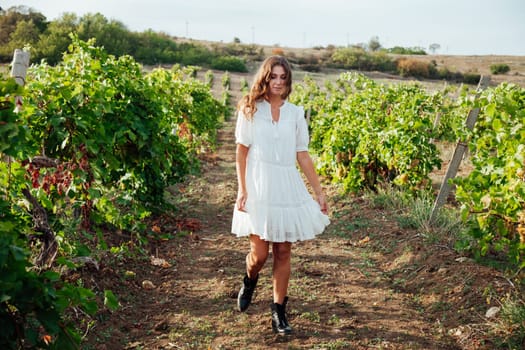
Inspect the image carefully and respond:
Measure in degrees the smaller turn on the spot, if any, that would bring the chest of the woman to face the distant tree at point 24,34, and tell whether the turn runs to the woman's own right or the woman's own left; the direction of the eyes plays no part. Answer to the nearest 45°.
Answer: approximately 135° to the woman's own right

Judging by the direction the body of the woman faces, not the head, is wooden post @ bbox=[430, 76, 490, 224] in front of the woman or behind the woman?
behind

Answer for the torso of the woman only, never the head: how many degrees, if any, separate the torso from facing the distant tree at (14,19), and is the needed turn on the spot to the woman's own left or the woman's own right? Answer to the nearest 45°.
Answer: approximately 135° to the woman's own right

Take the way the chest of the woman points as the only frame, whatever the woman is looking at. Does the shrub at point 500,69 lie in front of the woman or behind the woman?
behind

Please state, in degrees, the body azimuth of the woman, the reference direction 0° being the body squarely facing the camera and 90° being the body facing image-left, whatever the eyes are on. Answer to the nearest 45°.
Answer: approximately 0°

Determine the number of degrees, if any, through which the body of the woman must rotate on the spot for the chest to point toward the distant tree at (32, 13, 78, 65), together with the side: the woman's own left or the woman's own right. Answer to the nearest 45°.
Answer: approximately 135° to the woman's own right

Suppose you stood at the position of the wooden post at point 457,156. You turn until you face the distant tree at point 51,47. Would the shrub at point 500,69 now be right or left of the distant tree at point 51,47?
right
